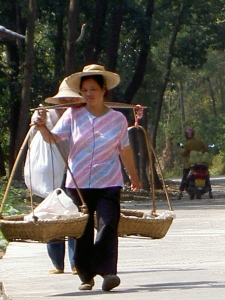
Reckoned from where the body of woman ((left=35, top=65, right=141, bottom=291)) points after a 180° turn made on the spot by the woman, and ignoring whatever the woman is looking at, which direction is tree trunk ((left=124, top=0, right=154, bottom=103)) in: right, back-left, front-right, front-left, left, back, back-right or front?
front

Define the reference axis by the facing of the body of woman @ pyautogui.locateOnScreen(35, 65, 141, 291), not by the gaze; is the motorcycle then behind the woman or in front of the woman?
behind
